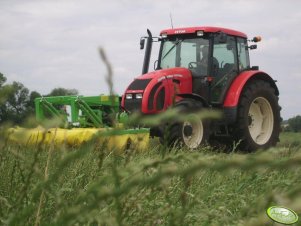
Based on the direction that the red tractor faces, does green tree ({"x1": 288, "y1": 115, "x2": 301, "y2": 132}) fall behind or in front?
behind

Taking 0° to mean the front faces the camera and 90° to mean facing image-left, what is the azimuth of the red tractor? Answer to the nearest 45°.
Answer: approximately 45°
